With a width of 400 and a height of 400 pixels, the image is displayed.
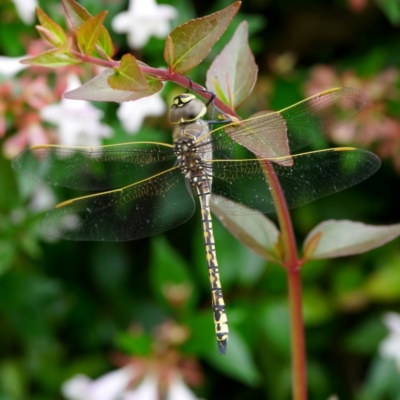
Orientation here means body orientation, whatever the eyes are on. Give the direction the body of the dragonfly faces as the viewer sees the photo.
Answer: away from the camera

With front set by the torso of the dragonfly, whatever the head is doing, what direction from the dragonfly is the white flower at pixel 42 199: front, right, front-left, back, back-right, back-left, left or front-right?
front-left
